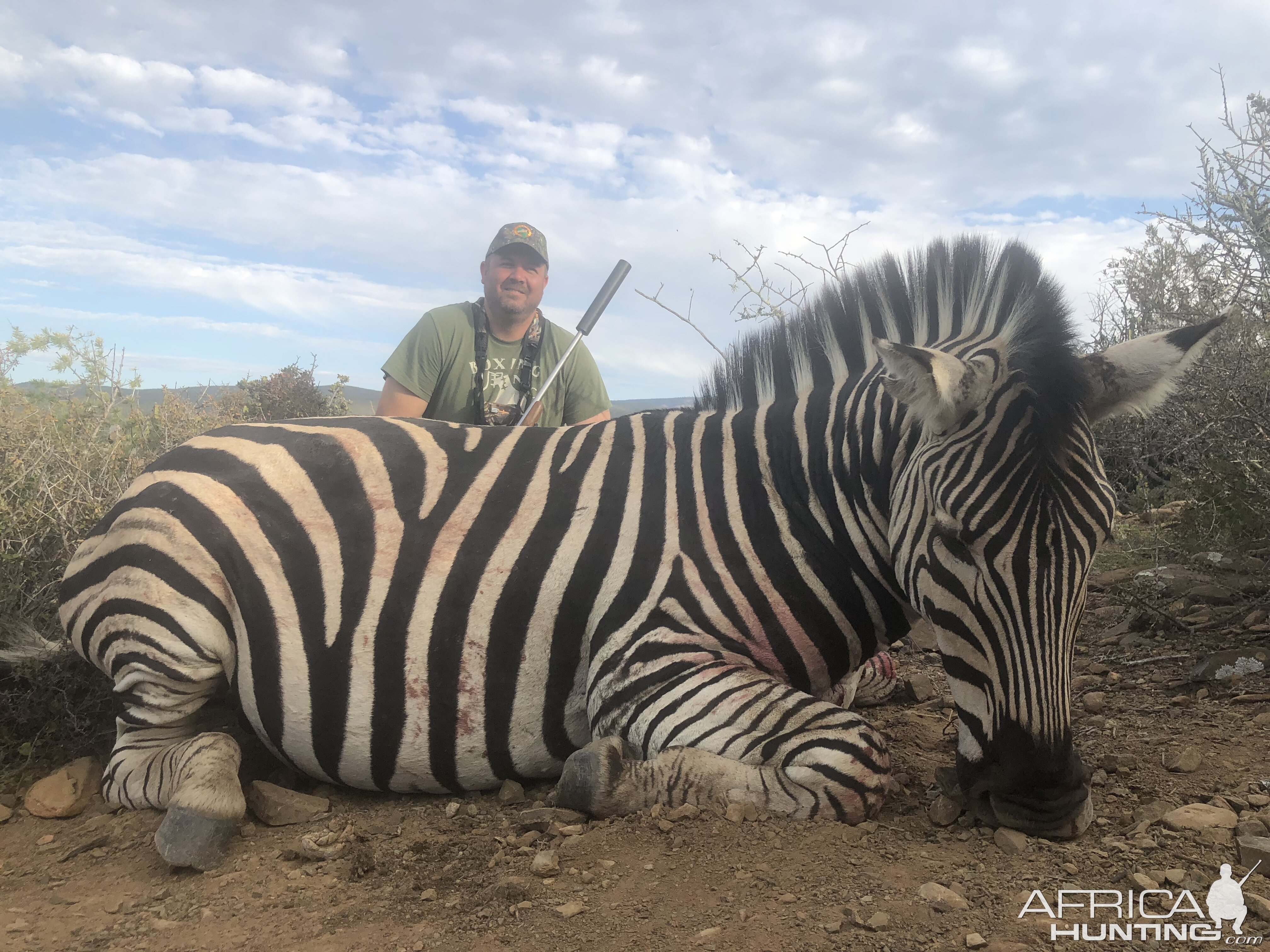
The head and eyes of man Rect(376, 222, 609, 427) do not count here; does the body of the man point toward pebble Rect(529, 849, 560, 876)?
yes

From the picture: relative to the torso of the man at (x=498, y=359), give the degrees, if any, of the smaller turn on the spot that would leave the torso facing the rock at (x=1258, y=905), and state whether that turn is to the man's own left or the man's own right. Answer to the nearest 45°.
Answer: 0° — they already face it

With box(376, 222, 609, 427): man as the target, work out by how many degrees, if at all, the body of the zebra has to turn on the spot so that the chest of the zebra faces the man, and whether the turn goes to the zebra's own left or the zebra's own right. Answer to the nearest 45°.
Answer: approximately 90° to the zebra's own left

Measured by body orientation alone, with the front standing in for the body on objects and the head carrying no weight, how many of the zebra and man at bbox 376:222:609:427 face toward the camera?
1

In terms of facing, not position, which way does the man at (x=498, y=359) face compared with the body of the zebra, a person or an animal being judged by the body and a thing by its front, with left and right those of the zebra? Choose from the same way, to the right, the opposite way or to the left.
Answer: to the right

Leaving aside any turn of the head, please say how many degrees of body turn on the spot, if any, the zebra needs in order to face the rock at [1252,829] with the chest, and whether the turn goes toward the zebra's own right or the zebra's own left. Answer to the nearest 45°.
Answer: approximately 45° to the zebra's own right

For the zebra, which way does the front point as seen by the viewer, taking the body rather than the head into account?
to the viewer's right

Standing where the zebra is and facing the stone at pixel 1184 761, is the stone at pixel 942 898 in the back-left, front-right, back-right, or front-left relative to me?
front-right

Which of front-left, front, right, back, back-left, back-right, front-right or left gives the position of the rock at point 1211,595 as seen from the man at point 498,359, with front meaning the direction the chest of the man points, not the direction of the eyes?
front-left

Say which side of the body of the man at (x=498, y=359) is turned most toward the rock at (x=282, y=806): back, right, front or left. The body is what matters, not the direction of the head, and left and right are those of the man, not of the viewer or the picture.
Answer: front

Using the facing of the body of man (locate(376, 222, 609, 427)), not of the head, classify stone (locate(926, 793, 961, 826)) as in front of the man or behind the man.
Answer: in front

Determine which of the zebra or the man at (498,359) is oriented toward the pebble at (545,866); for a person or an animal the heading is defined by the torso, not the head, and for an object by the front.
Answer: the man

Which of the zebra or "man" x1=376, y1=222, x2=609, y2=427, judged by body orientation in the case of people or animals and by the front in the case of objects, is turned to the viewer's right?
the zebra

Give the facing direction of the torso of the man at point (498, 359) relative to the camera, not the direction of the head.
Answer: toward the camera
